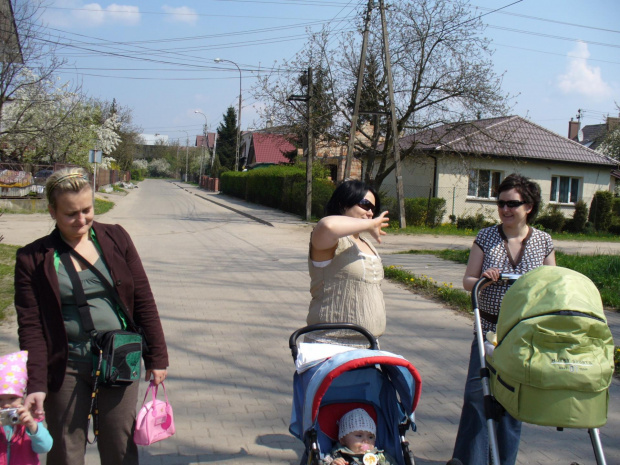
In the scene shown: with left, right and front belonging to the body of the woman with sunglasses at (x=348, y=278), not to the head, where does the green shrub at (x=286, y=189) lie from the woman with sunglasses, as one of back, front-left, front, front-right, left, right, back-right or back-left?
back-left

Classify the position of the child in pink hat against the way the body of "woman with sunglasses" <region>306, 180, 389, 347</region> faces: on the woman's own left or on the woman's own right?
on the woman's own right

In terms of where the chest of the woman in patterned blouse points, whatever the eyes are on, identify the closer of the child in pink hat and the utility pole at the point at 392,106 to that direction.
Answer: the child in pink hat

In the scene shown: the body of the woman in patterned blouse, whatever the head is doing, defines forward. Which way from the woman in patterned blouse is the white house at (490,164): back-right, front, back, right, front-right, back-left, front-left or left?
back

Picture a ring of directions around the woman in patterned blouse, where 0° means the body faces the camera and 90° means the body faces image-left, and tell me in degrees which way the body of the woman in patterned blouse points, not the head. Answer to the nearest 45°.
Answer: approximately 0°

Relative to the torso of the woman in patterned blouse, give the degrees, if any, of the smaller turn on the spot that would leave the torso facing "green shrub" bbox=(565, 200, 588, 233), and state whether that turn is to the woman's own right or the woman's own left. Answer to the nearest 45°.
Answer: approximately 180°

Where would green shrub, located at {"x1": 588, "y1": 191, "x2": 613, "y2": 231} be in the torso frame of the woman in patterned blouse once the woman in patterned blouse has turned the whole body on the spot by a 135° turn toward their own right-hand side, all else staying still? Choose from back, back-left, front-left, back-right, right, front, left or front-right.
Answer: front-right

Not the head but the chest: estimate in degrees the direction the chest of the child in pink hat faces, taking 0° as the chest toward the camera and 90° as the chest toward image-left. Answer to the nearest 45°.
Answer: approximately 0°

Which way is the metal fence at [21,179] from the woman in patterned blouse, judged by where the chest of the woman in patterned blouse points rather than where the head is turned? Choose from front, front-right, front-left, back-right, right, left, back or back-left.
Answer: back-right

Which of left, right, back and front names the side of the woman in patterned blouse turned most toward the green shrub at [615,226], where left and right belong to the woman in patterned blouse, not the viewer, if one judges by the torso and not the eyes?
back

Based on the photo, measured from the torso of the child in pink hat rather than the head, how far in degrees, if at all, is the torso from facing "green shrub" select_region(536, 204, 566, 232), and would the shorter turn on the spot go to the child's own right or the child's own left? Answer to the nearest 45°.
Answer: approximately 135° to the child's own left
